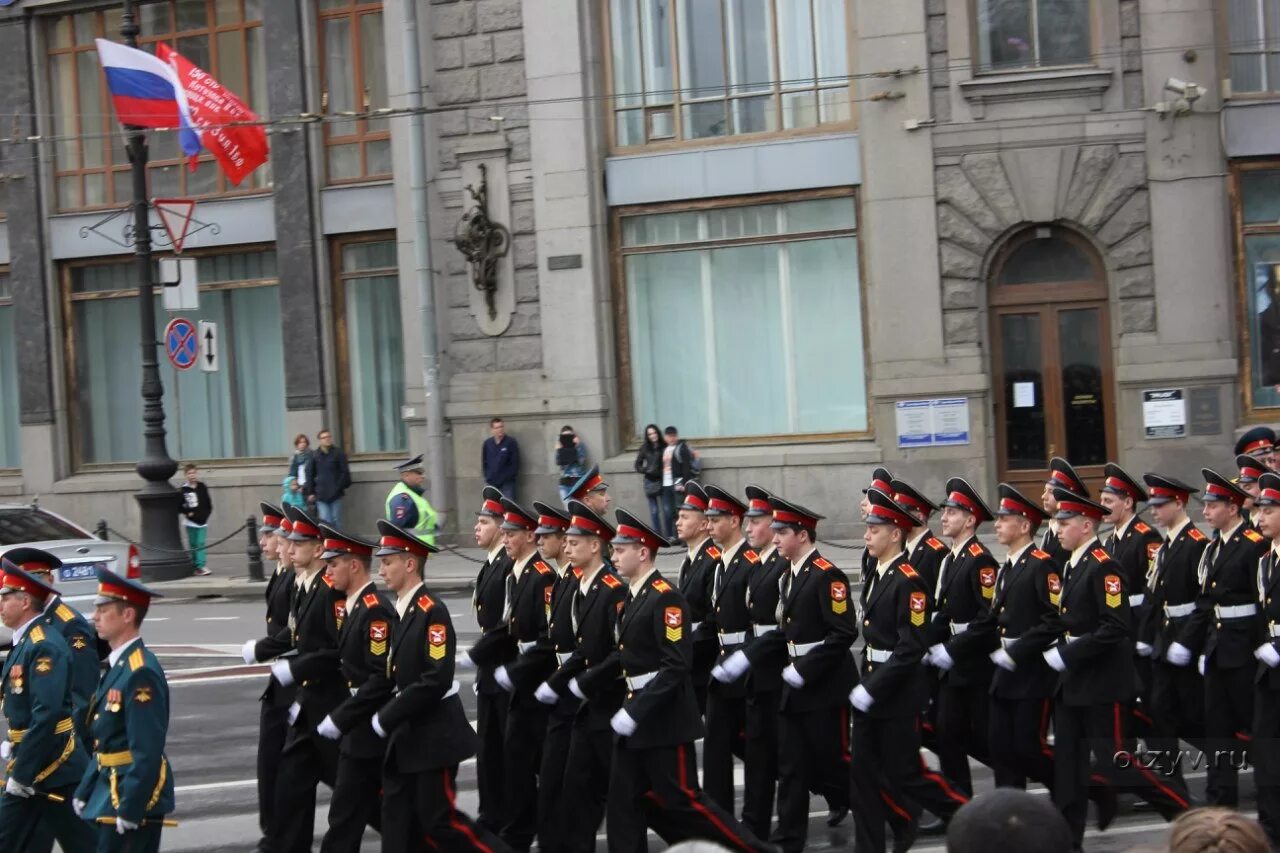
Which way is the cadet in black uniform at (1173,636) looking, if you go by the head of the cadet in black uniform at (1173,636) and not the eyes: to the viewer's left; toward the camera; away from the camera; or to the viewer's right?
to the viewer's left

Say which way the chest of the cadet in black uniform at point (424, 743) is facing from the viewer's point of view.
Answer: to the viewer's left

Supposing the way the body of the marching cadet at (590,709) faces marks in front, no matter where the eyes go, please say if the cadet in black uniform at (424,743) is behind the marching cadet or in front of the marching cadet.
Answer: in front

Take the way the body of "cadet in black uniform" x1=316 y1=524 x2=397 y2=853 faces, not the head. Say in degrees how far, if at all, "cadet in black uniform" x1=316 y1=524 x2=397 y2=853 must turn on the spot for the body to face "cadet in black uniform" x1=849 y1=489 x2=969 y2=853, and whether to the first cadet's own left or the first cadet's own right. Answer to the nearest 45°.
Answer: approximately 180°

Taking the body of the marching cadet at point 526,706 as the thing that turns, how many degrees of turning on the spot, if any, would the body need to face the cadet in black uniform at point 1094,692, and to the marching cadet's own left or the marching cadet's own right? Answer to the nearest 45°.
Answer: approximately 135° to the marching cadet's own left

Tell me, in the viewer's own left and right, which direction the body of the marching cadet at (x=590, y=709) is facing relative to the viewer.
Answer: facing the viewer and to the left of the viewer

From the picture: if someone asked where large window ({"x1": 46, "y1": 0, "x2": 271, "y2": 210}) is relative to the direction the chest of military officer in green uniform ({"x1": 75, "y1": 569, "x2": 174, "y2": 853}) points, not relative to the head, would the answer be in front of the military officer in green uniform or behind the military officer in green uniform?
behind

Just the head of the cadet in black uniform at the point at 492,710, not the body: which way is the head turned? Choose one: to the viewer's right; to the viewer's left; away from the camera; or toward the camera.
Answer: to the viewer's left

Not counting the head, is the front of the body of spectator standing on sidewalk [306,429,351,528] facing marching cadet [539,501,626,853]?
yes

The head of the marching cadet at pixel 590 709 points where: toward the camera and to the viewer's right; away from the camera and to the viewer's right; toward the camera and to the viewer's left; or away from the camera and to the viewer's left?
toward the camera and to the viewer's left

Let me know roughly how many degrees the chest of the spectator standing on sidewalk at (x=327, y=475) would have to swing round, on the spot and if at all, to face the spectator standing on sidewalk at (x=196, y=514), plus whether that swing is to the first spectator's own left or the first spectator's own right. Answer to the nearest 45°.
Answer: approximately 90° to the first spectator's own right

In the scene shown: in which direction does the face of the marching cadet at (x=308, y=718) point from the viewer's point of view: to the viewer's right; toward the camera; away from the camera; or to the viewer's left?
to the viewer's left

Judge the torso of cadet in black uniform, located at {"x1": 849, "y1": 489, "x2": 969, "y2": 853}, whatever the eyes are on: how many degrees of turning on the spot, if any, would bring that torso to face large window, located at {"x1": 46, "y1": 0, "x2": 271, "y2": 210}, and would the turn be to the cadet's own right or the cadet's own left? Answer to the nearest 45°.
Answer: approximately 45° to the cadet's own right

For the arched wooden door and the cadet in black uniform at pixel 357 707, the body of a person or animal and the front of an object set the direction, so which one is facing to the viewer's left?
the cadet in black uniform

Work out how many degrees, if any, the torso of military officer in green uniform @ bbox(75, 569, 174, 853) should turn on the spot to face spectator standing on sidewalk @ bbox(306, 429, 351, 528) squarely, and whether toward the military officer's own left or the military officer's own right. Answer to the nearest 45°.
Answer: approximately 135° to the military officer's own right

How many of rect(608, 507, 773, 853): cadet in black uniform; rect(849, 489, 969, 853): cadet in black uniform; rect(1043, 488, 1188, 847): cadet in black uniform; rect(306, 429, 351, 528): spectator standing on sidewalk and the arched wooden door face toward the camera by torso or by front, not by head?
2

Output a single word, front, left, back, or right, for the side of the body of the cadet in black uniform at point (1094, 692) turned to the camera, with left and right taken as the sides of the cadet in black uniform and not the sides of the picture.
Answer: left

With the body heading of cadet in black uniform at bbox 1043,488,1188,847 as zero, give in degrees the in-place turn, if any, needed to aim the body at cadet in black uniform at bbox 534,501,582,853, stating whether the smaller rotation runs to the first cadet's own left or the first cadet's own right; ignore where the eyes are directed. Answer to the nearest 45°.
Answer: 0° — they already face them

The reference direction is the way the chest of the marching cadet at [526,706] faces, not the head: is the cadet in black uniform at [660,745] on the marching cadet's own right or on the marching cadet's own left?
on the marching cadet's own left

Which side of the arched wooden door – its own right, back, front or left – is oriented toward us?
front

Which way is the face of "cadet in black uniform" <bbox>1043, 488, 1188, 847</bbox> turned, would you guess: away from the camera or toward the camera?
toward the camera
